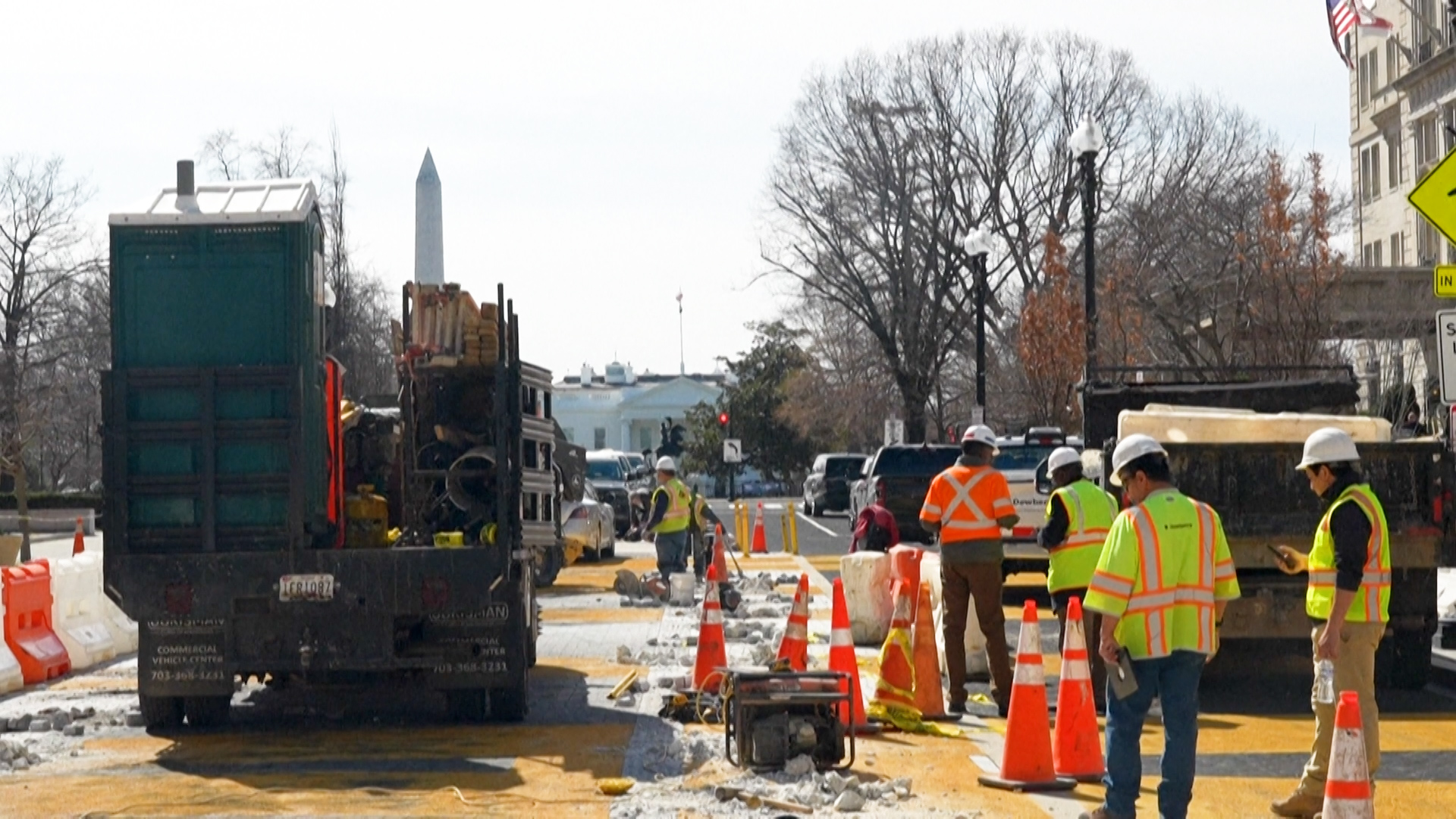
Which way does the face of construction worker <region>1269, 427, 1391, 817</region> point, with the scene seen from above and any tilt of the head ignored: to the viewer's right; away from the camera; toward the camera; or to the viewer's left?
to the viewer's left

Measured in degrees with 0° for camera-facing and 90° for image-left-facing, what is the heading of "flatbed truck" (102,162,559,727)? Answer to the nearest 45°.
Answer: approximately 180°

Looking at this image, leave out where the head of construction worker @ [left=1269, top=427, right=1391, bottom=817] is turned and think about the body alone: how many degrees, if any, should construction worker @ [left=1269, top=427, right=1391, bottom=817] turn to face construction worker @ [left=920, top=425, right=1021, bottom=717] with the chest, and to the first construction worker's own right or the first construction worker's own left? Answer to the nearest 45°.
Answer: approximately 45° to the first construction worker's own right

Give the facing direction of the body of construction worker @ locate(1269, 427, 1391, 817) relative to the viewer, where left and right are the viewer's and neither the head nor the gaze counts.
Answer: facing to the left of the viewer

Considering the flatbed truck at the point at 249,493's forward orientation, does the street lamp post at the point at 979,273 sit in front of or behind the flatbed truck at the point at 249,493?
in front

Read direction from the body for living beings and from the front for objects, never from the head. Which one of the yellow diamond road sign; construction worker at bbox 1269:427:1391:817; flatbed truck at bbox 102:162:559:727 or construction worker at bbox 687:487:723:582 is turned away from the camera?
the flatbed truck

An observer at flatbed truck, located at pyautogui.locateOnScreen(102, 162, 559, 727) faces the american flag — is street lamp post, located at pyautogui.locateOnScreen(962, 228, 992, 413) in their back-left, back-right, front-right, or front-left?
front-left

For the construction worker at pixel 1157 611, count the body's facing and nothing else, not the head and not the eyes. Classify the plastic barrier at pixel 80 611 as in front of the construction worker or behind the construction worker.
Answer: in front

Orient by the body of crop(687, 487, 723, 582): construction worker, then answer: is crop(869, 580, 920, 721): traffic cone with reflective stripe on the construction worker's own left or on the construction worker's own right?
on the construction worker's own right

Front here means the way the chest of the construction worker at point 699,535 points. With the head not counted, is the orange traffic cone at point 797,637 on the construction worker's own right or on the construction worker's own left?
on the construction worker's own right
